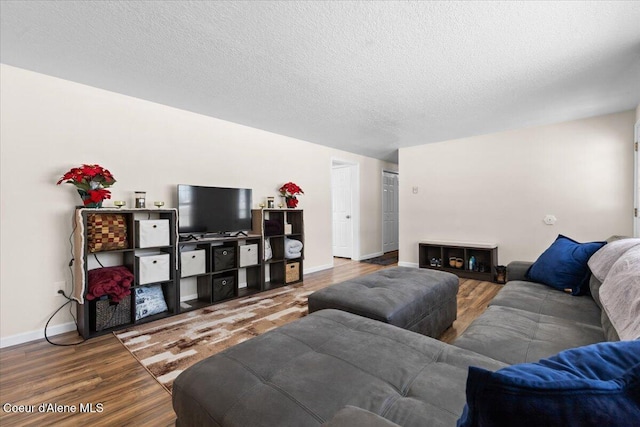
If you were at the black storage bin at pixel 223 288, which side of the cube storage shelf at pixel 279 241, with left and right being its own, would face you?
right

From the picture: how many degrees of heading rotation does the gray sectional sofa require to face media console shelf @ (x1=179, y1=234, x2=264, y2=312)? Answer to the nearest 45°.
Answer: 0° — it already faces it

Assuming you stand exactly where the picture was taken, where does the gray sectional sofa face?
facing away from the viewer and to the left of the viewer

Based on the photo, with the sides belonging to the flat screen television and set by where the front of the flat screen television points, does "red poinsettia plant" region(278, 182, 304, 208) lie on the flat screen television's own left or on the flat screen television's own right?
on the flat screen television's own left

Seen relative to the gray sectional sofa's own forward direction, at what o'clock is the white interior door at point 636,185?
The white interior door is roughly at 3 o'clock from the gray sectional sofa.

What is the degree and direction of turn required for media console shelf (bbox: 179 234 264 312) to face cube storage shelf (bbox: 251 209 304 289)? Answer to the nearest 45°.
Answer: approximately 90° to its left

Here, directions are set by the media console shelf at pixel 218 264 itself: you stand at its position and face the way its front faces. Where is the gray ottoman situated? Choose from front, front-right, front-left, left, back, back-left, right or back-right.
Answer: front

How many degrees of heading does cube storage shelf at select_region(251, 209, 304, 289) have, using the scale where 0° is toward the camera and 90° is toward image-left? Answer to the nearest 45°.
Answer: approximately 315°

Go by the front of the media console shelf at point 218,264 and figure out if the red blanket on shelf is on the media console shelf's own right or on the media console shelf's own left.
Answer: on the media console shelf's own right

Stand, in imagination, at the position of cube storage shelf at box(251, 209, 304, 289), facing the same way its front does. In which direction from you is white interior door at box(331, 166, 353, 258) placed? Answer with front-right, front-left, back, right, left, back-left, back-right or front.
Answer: left

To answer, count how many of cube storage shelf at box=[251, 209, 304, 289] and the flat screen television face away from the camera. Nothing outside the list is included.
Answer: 0

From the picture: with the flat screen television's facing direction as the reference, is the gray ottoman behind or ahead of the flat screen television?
ahead

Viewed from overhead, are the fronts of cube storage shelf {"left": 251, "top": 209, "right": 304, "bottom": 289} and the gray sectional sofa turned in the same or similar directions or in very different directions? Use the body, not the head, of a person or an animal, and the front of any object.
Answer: very different directions

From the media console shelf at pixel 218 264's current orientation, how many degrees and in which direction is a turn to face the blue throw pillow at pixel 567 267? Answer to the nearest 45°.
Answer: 0° — it already faces it

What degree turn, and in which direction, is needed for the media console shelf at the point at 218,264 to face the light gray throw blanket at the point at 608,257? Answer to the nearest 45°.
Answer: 0° — it already faces it

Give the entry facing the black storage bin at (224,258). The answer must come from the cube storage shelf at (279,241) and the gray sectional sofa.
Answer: the gray sectional sofa
